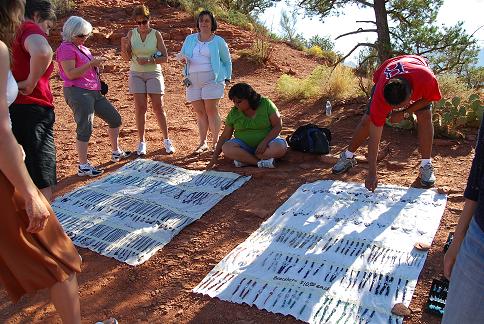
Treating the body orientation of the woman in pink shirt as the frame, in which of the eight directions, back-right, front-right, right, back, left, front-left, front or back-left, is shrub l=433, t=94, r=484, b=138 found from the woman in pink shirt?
front

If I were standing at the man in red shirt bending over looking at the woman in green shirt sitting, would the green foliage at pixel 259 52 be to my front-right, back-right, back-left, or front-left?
front-right

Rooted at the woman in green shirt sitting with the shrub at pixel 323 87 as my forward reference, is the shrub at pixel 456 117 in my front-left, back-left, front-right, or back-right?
front-right

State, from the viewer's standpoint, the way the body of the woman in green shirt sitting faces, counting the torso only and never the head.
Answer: toward the camera

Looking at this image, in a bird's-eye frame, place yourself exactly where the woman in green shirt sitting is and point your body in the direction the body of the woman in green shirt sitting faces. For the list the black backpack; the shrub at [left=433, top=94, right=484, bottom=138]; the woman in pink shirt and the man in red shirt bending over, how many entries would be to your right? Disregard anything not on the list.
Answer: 1

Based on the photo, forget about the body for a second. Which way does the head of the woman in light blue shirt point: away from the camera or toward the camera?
toward the camera

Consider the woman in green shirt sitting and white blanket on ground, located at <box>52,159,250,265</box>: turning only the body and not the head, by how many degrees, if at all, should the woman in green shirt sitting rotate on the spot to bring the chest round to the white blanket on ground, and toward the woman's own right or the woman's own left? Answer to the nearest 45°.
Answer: approximately 45° to the woman's own right

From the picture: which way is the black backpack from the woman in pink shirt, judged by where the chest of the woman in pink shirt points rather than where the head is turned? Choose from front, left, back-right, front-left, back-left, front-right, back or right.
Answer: front

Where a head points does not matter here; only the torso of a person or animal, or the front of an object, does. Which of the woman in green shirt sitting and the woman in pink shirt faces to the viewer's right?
the woman in pink shirt

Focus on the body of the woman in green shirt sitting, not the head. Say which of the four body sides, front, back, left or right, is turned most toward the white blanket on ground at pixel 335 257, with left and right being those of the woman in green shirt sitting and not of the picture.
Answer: front

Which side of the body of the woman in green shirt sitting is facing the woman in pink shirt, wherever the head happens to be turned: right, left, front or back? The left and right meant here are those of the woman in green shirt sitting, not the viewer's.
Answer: right

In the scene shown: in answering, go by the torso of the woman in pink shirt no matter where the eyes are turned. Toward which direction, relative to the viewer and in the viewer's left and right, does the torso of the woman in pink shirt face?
facing to the right of the viewer

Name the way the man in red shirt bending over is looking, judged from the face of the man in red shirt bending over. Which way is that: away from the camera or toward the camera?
toward the camera
